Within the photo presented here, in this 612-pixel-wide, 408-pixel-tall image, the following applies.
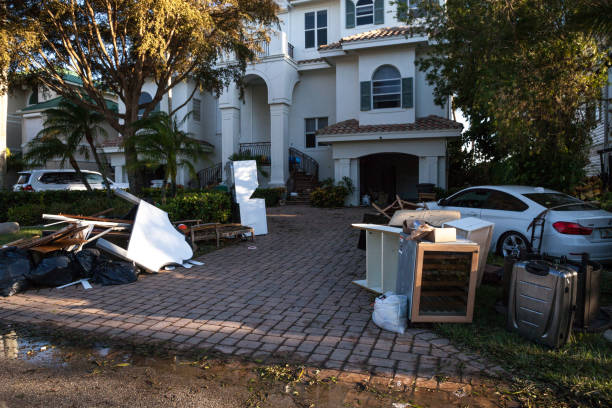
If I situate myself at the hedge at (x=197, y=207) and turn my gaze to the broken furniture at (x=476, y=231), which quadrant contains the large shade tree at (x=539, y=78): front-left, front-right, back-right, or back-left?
front-left

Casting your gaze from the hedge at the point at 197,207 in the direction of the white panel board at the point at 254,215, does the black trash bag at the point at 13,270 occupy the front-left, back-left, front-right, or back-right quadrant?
back-right

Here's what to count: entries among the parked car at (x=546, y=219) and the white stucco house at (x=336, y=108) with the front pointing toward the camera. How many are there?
1

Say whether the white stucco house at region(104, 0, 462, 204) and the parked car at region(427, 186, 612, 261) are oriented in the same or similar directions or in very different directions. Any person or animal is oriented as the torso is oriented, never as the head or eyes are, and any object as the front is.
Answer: very different directions

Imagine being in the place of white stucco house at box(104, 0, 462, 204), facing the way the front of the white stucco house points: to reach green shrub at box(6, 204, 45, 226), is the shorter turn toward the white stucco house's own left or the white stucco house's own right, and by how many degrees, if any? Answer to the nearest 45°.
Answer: approximately 45° to the white stucco house's own right

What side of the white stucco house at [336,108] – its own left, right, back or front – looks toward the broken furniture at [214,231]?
front

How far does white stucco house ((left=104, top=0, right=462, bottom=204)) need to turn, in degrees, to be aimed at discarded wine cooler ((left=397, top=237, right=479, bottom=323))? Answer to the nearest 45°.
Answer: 0° — it already faces it

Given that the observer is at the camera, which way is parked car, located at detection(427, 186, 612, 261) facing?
facing away from the viewer and to the left of the viewer

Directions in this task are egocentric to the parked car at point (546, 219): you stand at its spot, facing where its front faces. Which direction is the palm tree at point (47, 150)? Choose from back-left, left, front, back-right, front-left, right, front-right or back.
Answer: front-left

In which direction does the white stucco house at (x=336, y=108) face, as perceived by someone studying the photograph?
facing the viewer

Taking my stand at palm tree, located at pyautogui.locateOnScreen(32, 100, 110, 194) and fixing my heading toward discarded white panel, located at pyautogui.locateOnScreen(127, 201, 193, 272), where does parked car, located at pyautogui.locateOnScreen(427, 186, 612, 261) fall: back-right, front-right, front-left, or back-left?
front-left

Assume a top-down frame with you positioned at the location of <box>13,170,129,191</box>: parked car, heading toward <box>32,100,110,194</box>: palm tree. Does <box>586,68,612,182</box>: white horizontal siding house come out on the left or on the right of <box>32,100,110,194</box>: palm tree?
left

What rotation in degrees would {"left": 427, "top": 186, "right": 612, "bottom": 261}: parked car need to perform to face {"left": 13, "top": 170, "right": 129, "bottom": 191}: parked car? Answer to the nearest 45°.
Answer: approximately 45° to its left

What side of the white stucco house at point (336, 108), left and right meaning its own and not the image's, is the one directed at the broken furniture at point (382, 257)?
front

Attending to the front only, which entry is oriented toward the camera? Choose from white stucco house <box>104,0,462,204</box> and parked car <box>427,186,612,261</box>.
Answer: the white stucco house

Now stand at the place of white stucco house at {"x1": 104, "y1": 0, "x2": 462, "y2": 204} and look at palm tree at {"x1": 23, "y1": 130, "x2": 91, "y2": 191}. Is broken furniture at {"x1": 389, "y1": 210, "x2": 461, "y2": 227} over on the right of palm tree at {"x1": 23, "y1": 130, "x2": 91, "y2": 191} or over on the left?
left
